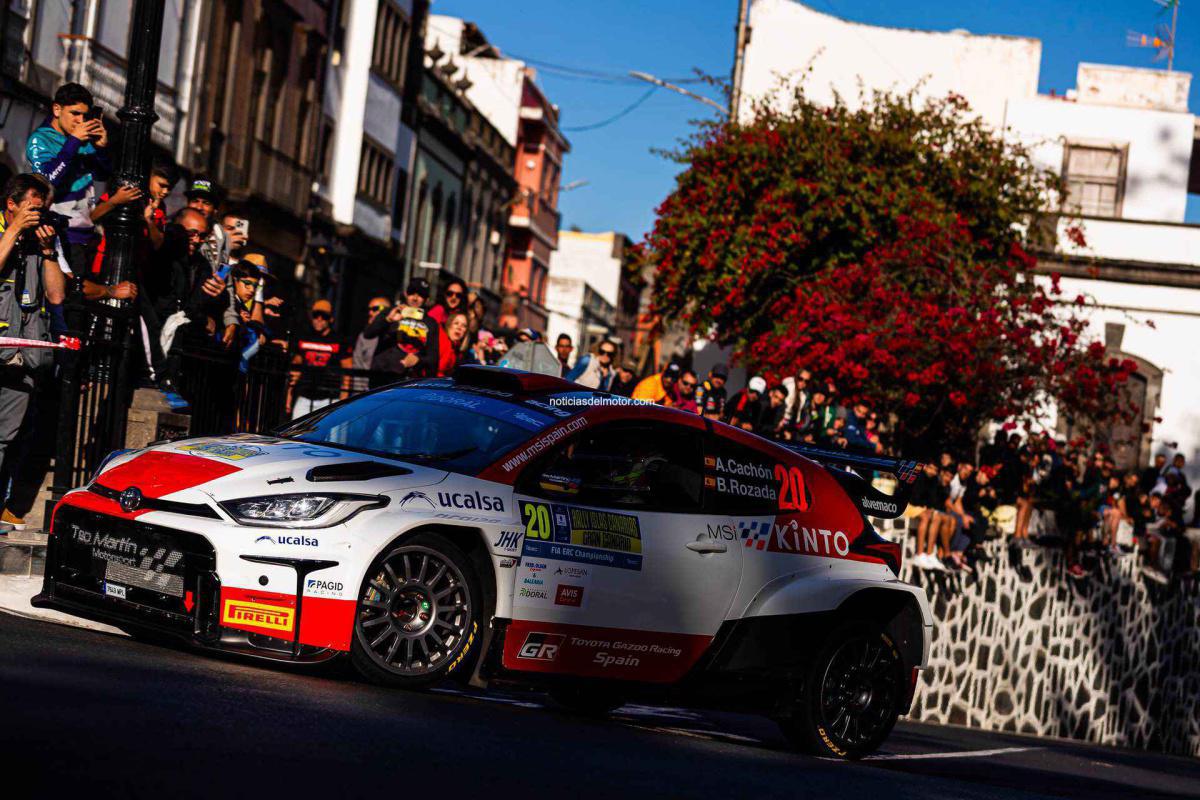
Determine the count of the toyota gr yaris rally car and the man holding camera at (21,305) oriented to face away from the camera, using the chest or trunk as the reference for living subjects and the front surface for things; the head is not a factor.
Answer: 0

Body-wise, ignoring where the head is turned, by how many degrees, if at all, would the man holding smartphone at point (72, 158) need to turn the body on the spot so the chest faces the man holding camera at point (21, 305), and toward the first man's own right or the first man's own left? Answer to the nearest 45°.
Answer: approximately 45° to the first man's own right

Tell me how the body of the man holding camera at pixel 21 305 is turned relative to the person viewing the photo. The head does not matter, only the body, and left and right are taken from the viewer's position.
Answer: facing the viewer and to the right of the viewer

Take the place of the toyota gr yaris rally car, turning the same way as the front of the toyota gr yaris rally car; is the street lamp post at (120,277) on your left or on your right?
on your right

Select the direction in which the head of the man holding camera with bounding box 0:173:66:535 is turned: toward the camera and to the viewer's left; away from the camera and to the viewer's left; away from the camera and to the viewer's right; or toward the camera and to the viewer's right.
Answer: toward the camera and to the viewer's right

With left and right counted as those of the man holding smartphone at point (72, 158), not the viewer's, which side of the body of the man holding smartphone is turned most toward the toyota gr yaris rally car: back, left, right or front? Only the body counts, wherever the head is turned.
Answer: front

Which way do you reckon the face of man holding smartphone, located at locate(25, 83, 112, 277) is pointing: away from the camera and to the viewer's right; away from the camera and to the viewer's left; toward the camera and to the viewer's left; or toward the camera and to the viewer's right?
toward the camera and to the viewer's right

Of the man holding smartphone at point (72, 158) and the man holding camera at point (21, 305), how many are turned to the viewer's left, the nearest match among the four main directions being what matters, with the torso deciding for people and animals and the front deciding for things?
0

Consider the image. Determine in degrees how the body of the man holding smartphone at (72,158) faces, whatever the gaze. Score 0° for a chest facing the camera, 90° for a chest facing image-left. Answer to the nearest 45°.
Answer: approximately 315°
